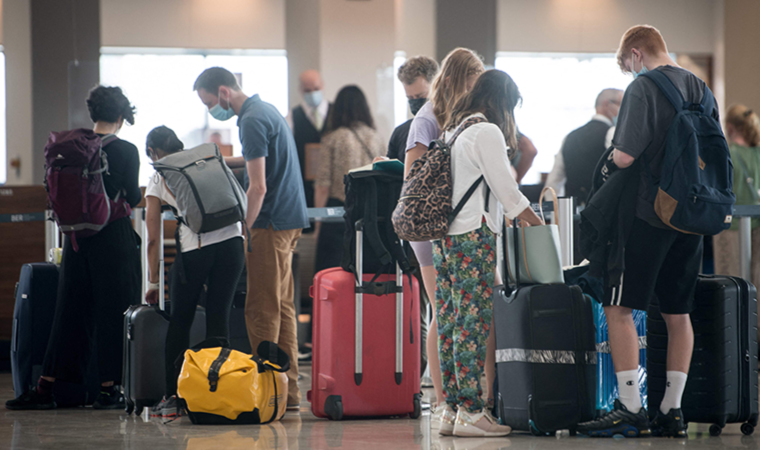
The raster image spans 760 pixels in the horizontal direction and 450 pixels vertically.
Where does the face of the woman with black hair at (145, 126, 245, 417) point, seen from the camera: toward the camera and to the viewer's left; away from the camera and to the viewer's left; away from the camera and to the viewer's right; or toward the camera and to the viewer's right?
away from the camera and to the viewer's left

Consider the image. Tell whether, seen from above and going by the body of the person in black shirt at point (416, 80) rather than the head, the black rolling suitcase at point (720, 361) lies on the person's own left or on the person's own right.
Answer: on the person's own left

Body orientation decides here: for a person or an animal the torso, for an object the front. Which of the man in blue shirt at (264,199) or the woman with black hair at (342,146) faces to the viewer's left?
the man in blue shirt

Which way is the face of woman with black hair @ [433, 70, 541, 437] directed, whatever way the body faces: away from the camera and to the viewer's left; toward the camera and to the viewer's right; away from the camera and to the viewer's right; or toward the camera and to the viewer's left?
away from the camera and to the viewer's right

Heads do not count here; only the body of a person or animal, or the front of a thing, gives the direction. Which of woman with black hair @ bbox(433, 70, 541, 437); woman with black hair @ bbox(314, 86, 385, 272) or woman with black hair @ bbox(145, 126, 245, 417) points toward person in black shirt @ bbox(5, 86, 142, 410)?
woman with black hair @ bbox(145, 126, 245, 417)

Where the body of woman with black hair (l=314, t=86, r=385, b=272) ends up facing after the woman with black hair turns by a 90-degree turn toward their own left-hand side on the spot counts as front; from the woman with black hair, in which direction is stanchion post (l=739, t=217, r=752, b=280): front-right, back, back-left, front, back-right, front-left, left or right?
back

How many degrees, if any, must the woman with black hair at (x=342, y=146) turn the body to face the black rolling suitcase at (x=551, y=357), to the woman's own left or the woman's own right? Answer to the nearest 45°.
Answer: approximately 180°

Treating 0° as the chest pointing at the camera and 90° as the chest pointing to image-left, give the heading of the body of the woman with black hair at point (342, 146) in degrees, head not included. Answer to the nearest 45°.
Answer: approximately 180°

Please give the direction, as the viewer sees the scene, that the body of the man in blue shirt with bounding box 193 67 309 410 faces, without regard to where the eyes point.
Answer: to the viewer's left
